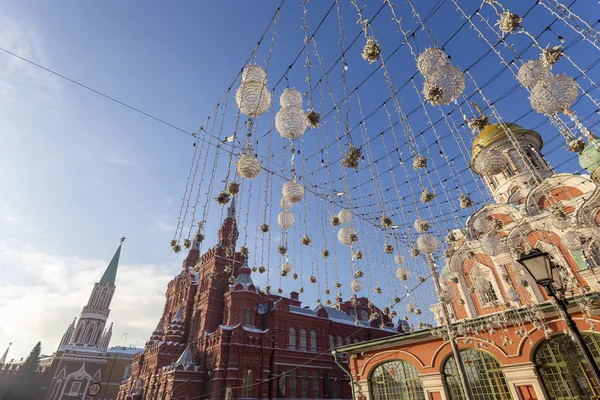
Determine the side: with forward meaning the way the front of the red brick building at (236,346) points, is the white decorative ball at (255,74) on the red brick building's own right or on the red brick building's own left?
on the red brick building's own left

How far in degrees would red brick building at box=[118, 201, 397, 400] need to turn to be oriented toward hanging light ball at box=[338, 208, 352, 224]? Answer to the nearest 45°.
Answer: approximately 45° to its left

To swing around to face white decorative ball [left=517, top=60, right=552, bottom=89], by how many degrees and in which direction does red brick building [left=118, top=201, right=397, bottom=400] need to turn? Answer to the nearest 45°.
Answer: approximately 45° to its left

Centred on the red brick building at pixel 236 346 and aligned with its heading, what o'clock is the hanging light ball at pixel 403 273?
The hanging light ball is roughly at 10 o'clock from the red brick building.

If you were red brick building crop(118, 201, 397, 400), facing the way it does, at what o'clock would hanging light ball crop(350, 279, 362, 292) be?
The hanging light ball is roughly at 10 o'clock from the red brick building.

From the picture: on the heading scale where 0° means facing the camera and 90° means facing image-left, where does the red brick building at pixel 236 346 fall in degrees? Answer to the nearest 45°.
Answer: approximately 45°

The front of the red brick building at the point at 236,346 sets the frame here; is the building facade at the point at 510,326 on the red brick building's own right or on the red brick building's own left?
on the red brick building's own left

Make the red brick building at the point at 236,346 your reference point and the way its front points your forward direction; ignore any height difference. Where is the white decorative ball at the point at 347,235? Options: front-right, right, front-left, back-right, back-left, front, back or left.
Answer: front-left

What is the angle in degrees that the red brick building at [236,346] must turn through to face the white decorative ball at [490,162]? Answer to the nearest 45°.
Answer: approximately 45° to its left

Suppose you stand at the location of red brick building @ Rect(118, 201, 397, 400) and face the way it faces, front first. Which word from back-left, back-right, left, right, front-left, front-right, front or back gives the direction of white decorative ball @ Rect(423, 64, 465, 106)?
front-left

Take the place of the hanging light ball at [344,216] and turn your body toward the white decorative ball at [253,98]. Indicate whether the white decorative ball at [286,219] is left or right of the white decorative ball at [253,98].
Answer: right
